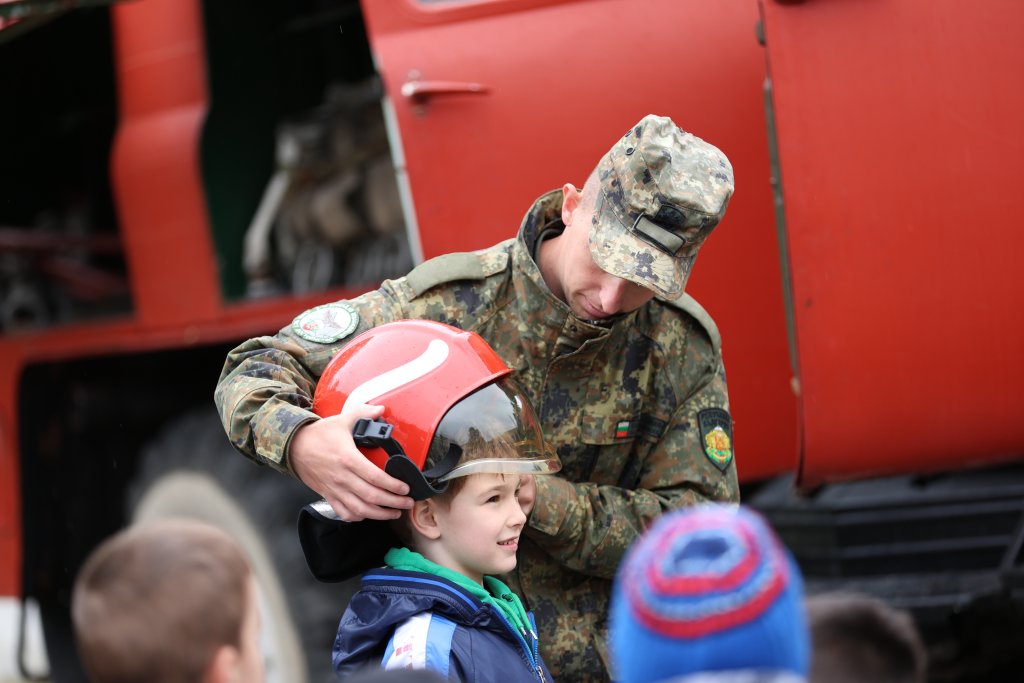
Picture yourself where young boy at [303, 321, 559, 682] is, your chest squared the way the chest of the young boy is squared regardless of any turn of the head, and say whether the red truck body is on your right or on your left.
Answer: on your left

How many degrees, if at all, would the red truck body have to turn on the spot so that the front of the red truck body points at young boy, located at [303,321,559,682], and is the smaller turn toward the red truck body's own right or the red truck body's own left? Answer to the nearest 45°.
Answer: approximately 135° to the red truck body's own right

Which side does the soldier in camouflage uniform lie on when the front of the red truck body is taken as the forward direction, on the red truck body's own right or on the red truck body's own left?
on the red truck body's own right

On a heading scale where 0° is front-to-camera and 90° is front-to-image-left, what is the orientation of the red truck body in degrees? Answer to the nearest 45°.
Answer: approximately 270°

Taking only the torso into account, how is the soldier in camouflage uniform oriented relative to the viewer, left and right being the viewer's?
facing the viewer

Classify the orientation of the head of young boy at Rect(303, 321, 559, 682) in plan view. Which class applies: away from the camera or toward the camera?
toward the camera
